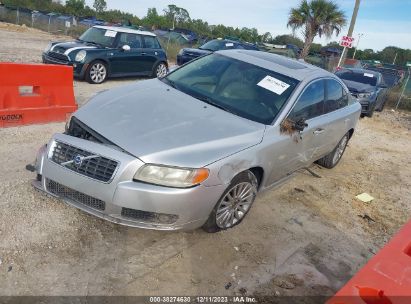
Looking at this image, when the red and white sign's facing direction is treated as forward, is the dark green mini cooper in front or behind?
in front

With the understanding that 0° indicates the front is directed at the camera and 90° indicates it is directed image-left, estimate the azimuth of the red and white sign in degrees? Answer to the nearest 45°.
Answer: approximately 0°

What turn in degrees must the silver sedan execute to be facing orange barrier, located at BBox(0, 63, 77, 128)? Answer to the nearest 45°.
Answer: approximately 90° to its right

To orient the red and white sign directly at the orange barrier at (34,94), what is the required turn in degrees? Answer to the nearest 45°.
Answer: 0° — it already faces it

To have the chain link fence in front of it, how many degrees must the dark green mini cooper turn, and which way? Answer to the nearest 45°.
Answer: approximately 135° to its right

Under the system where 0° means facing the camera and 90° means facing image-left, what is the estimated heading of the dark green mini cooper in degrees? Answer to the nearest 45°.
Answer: approximately 45°

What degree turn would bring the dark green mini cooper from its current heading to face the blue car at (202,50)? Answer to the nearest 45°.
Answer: approximately 180°

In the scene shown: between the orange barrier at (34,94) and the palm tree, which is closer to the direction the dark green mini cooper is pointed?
the orange barrier

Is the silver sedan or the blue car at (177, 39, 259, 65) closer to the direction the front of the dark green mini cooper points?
the silver sedan

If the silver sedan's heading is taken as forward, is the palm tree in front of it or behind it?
behind

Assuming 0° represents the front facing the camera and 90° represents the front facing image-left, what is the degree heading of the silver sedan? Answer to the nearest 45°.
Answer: approximately 45°

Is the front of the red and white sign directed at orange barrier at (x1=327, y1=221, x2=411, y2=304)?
yes
